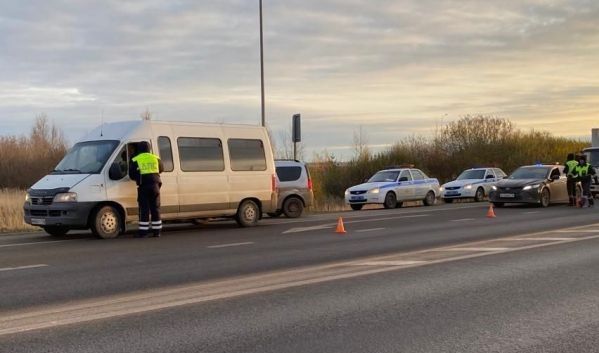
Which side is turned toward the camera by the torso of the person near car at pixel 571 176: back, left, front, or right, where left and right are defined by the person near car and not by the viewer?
back

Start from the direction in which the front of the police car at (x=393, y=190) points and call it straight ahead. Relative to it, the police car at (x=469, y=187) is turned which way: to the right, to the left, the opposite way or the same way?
the same way

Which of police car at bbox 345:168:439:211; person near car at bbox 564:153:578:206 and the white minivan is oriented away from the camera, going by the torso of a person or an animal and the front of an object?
the person near car

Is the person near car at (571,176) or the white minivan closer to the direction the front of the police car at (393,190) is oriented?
the white minivan

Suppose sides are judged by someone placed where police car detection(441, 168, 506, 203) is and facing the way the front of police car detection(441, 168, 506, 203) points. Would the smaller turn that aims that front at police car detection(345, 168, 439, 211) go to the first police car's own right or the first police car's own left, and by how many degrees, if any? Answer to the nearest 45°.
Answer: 0° — it already faces it

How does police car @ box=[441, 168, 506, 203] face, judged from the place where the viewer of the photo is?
facing the viewer and to the left of the viewer

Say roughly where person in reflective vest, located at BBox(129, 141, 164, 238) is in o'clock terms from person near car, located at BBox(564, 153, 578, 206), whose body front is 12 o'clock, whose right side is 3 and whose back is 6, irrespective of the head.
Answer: The person in reflective vest is roughly at 7 o'clock from the person near car.

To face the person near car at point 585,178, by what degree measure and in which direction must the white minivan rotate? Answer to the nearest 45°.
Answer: approximately 135° to its left

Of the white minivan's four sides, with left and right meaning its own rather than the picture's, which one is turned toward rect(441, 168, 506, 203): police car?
back

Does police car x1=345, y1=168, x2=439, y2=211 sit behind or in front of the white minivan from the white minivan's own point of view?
behind

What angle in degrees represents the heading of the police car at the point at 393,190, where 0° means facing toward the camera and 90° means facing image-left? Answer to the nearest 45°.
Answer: approximately 45°

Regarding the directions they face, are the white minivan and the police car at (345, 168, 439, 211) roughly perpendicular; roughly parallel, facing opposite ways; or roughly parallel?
roughly parallel

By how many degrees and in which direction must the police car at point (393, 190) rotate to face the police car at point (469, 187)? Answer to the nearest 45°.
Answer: approximately 180°

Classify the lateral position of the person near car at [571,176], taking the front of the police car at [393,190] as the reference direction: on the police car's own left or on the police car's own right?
on the police car's own left

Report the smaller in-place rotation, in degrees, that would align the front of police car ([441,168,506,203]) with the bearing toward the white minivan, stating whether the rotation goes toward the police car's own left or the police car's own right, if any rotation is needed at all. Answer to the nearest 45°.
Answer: approximately 45° to the police car's own left
